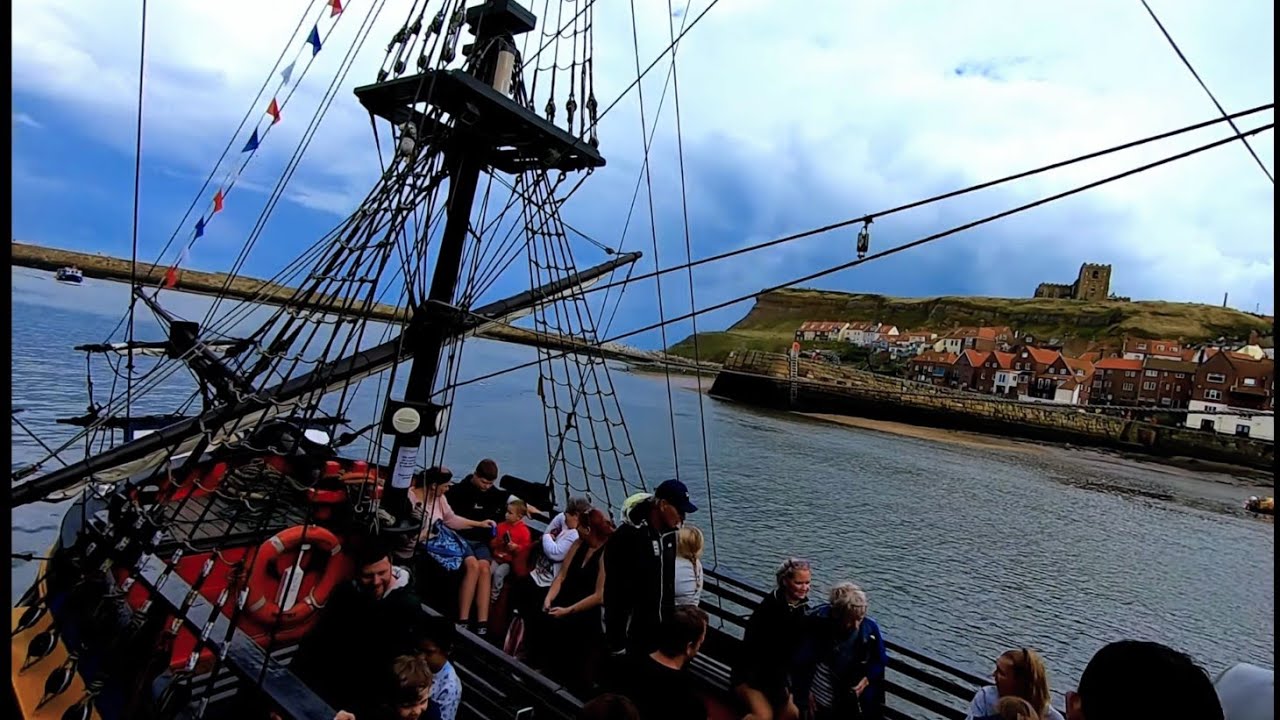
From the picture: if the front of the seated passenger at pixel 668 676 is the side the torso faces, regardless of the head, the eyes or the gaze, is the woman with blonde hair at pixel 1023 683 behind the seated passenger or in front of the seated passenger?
in front

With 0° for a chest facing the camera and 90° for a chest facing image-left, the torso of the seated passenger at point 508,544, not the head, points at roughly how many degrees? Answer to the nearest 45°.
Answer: approximately 45°

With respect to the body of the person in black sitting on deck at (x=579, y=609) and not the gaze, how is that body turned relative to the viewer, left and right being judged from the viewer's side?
facing the viewer and to the left of the viewer

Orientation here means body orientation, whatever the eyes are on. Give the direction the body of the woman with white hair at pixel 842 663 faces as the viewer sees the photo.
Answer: toward the camera

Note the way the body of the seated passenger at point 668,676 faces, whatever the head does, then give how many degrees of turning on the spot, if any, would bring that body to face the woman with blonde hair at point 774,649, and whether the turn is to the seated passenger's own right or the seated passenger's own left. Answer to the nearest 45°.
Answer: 0° — they already face them

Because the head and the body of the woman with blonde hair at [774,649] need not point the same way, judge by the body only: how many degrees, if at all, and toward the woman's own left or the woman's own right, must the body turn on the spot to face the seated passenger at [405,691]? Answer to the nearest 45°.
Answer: approximately 90° to the woman's own right

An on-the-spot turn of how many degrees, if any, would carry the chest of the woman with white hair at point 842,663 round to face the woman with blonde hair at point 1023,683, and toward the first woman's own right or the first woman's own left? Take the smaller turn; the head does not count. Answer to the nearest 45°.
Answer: approximately 45° to the first woman's own left

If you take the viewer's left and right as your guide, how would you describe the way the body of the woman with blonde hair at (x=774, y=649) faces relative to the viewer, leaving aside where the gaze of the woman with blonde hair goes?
facing the viewer and to the right of the viewer

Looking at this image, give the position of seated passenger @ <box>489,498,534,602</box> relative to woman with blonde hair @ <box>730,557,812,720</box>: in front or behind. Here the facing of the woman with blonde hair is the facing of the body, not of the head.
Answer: behind
